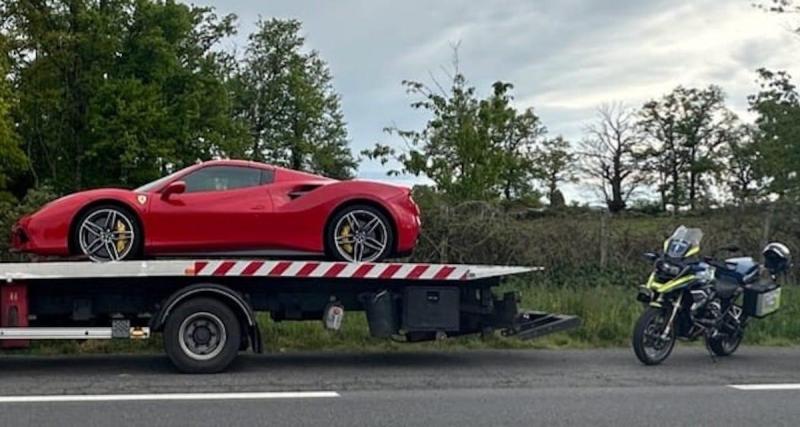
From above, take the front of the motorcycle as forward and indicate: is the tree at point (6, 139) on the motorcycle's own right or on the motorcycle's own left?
on the motorcycle's own right

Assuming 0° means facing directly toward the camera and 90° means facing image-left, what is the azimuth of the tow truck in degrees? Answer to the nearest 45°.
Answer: approximately 90°

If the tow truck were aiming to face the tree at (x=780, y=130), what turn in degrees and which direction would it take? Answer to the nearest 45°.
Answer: approximately 135° to its right

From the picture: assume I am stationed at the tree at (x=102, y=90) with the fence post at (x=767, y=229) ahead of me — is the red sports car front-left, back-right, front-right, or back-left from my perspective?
front-right

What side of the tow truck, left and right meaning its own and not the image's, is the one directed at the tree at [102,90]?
right

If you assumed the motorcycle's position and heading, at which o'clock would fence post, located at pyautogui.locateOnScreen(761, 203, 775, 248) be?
The fence post is roughly at 5 o'clock from the motorcycle.

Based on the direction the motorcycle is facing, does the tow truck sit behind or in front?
in front

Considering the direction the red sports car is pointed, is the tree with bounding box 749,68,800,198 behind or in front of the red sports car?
behind

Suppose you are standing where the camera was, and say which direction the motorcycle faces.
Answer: facing the viewer and to the left of the viewer

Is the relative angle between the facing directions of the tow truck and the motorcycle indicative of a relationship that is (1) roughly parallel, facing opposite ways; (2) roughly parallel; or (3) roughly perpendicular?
roughly parallel

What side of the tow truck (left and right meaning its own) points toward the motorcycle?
back

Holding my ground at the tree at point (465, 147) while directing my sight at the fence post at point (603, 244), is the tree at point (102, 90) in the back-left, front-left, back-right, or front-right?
back-right

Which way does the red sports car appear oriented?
to the viewer's left
